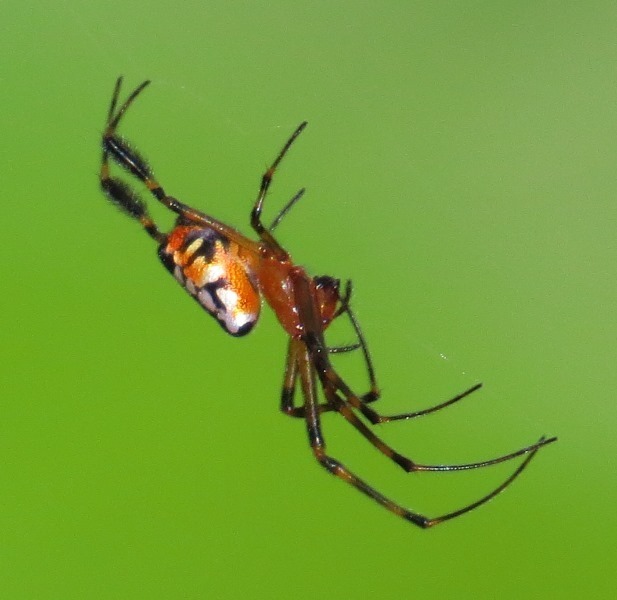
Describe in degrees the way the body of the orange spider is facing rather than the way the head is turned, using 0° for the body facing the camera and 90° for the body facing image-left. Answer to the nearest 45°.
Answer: approximately 270°
